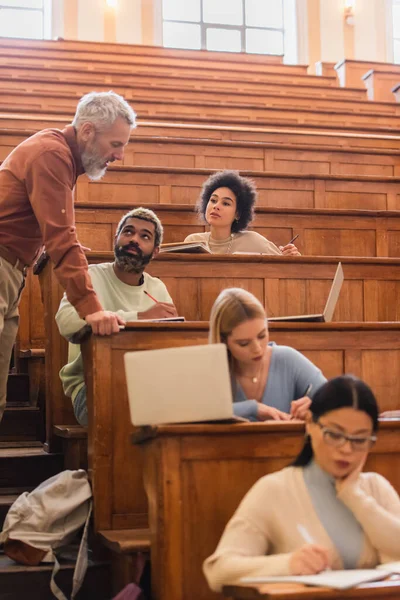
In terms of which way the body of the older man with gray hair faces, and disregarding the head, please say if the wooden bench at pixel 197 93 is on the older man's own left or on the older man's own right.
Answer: on the older man's own left

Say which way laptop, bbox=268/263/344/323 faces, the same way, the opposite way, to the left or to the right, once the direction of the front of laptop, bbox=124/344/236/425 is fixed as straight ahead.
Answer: to the left

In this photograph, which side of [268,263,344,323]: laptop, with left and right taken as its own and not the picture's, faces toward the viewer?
left

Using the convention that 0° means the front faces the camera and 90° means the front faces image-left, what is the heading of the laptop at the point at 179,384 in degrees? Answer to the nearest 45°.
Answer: approximately 180°

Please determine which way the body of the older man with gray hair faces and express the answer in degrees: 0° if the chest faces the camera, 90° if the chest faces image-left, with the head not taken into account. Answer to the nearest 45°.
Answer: approximately 270°
